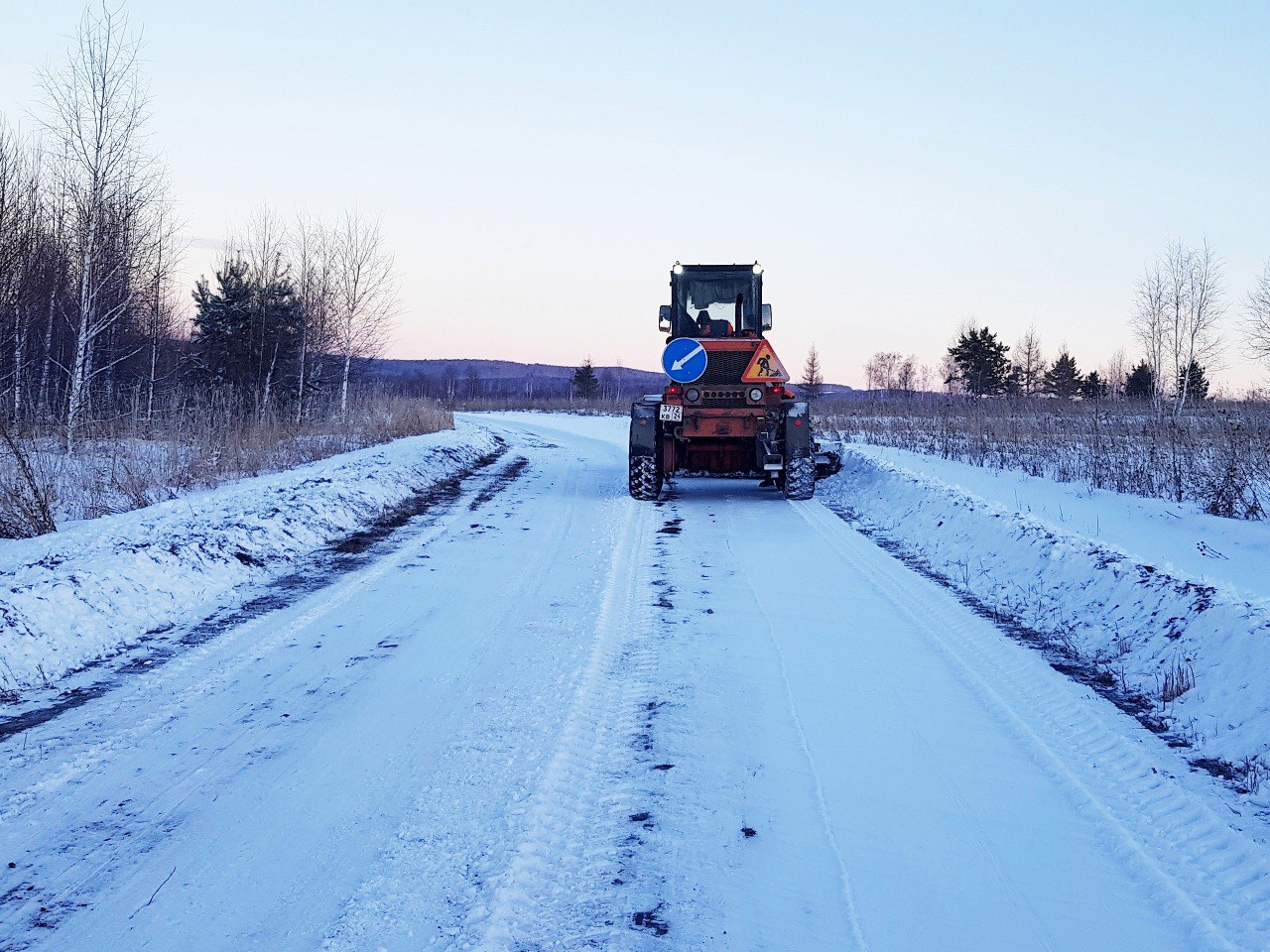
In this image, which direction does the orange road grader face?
away from the camera

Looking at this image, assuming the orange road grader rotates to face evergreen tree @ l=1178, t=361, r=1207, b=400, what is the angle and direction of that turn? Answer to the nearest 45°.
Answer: approximately 45° to its right

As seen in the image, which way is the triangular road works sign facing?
toward the camera

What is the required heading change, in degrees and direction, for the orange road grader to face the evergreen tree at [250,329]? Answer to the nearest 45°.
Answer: approximately 45° to its left

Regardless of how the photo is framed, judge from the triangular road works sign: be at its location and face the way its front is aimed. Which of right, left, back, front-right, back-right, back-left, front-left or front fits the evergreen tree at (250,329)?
back-right
